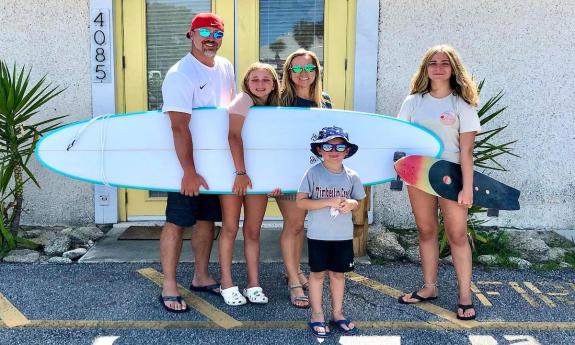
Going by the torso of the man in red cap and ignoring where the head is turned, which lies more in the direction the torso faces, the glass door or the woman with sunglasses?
the woman with sunglasses

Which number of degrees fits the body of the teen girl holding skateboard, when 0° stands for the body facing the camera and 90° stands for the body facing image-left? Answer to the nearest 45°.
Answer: approximately 0°

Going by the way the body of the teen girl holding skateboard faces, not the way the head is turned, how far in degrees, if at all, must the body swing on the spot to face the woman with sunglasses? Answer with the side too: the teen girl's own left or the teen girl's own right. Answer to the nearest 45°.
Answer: approximately 90° to the teen girl's own right

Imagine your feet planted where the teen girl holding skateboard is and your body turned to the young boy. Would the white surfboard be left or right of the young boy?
right

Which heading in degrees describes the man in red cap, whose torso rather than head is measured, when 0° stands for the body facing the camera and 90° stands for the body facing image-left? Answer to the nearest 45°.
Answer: approximately 315°

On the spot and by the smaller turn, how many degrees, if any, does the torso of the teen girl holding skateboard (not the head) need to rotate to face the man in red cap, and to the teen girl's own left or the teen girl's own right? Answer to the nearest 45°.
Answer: approximately 90° to the teen girl's own right
